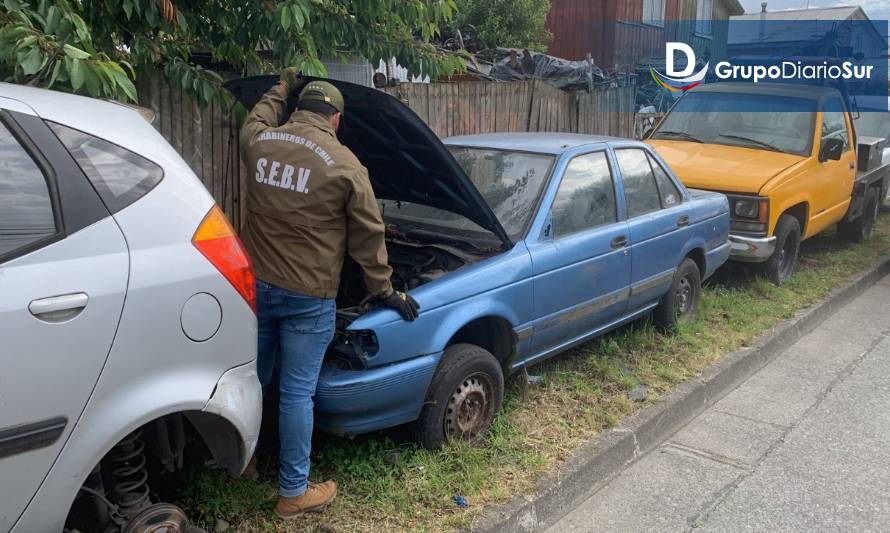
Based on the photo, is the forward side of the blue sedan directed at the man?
yes

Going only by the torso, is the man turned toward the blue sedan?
yes

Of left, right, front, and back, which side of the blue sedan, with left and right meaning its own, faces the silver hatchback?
front

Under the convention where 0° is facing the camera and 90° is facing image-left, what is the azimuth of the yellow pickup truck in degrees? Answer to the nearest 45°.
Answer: approximately 45°

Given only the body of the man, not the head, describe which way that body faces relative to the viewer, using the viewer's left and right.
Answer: facing away from the viewer and to the right of the viewer

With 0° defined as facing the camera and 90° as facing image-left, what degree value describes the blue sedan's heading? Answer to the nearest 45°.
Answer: approximately 45°

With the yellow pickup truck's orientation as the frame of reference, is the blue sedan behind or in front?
in front

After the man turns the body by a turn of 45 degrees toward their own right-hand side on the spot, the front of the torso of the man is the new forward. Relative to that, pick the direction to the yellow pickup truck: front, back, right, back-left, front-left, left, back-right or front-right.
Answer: front-left

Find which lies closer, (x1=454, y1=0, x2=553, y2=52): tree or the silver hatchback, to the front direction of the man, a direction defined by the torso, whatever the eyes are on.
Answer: the tree

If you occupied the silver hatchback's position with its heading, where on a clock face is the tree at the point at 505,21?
The tree is roughly at 4 o'clock from the silver hatchback.

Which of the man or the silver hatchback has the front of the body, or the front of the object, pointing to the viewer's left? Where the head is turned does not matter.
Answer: the silver hatchback

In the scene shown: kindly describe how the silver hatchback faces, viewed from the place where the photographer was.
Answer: facing to the left of the viewer

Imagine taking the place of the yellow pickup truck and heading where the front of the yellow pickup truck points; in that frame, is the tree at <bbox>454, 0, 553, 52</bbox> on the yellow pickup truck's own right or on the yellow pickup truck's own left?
on the yellow pickup truck's own right

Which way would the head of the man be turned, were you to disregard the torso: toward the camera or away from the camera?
away from the camera

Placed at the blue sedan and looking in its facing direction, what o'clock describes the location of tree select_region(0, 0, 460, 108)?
The tree is roughly at 2 o'clock from the blue sedan.

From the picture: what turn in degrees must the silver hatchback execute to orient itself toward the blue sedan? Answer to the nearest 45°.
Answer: approximately 135° to its right

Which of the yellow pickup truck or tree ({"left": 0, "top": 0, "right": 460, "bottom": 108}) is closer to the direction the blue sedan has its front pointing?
the tree

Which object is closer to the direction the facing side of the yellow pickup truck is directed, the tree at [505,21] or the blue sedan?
the blue sedan
